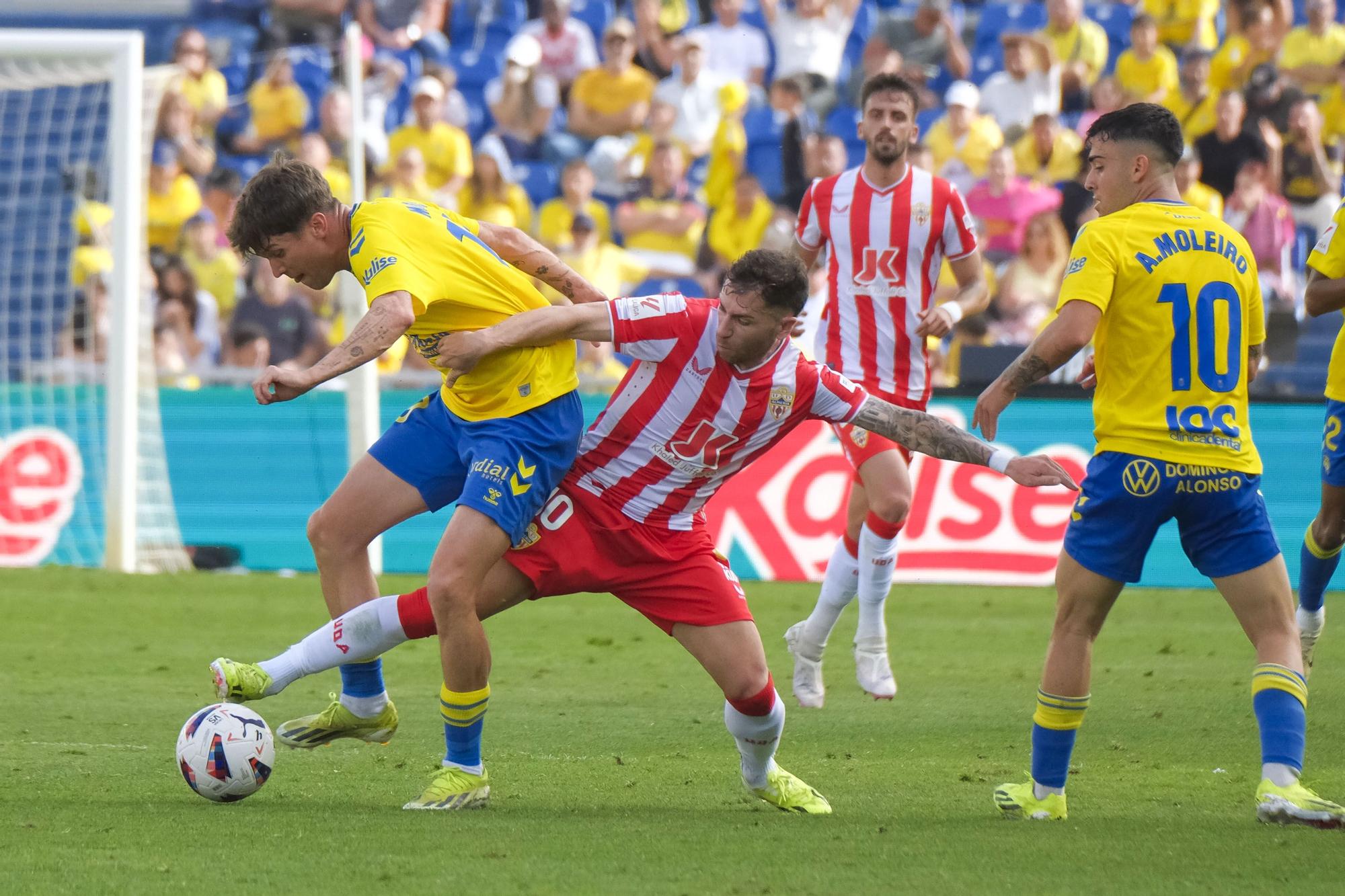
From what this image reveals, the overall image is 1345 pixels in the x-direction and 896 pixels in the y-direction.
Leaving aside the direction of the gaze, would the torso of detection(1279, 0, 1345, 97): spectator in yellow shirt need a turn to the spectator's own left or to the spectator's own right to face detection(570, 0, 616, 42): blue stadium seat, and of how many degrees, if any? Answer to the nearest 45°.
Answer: approximately 90° to the spectator's own right

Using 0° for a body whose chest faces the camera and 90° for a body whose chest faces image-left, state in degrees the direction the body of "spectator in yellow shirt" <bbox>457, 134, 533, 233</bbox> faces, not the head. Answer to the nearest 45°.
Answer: approximately 0°

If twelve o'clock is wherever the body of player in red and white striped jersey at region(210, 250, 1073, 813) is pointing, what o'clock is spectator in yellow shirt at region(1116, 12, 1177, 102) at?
The spectator in yellow shirt is roughly at 7 o'clock from the player in red and white striped jersey.

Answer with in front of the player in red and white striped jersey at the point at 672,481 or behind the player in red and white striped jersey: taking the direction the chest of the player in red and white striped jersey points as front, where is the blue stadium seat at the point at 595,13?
behind

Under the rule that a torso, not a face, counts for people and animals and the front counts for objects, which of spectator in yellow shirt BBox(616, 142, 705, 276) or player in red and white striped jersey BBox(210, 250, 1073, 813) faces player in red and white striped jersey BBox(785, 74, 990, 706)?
the spectator in yellow shirt
